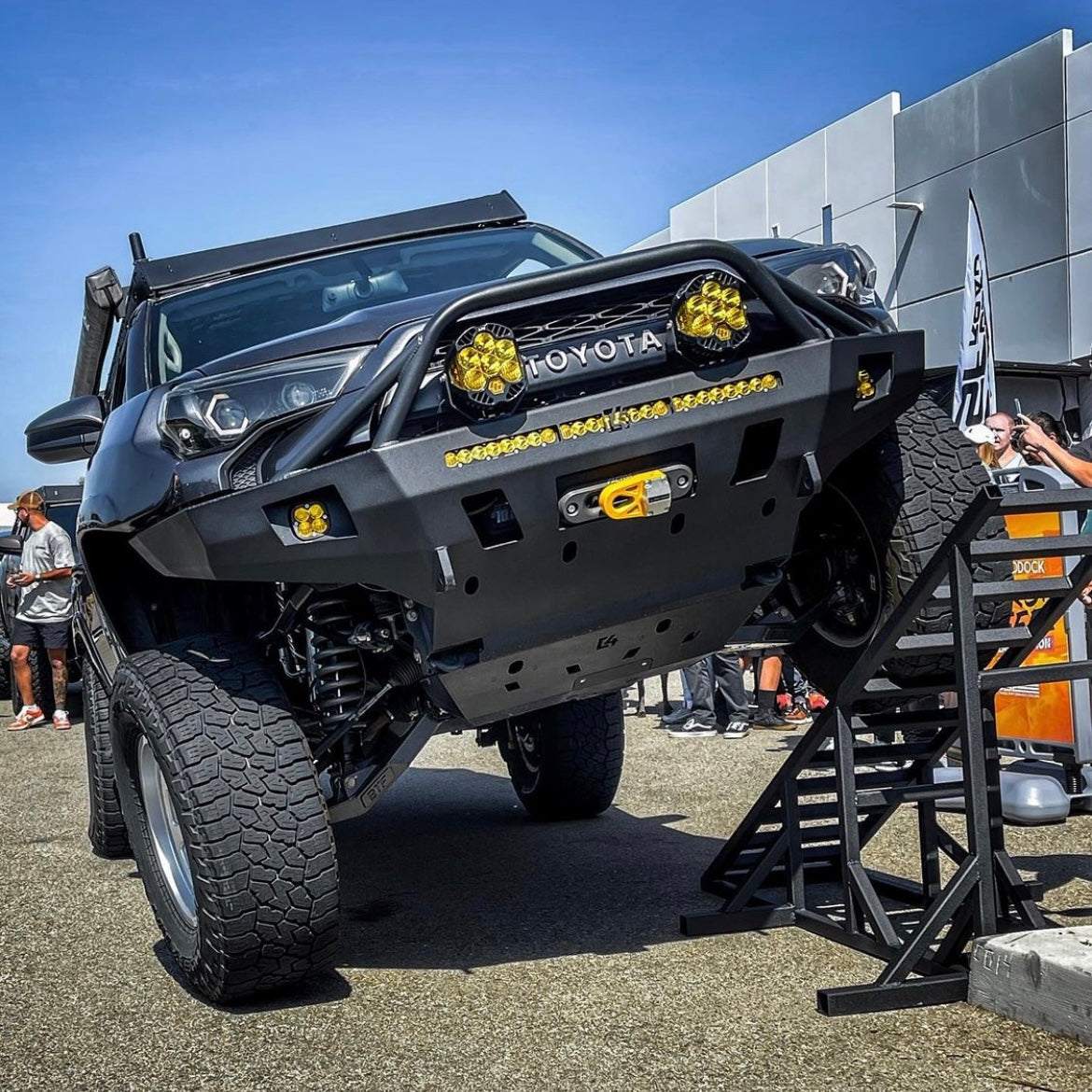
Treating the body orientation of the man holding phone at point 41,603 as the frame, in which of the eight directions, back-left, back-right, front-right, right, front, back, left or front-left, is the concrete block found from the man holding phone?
front-left

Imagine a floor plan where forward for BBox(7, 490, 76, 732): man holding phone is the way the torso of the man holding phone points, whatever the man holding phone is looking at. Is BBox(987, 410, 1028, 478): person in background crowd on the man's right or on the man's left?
on the man's left

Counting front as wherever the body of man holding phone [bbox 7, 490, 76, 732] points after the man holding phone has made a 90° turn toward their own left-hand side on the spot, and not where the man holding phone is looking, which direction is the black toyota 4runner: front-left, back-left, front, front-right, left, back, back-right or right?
front-right

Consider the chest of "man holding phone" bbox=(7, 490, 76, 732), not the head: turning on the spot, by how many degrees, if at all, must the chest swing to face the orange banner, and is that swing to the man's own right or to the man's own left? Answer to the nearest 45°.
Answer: approximately 90° to the man's own left

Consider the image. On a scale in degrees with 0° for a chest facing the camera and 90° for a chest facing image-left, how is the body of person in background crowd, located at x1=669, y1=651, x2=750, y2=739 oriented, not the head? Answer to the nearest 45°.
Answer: approximately 45°

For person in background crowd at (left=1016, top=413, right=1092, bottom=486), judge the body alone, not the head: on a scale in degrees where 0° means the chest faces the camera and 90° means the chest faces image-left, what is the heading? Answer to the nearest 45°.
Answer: approximately 90°

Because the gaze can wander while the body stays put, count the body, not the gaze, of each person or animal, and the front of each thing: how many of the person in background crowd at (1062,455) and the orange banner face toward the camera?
1

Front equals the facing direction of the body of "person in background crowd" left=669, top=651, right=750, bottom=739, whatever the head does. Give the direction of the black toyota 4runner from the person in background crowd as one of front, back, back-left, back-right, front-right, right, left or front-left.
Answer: front-left

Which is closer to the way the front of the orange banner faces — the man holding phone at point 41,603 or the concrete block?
the concrete block

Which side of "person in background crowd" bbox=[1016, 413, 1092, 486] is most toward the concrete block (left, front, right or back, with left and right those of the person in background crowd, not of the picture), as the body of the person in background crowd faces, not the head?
left
